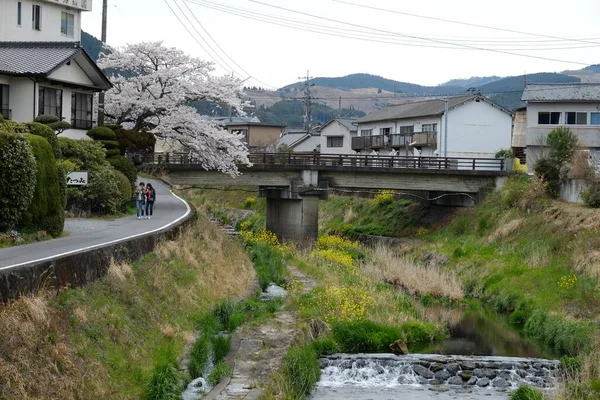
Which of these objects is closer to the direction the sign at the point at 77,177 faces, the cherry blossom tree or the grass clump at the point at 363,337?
the grass clump

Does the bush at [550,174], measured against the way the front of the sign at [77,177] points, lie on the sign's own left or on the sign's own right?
on the sign's own left

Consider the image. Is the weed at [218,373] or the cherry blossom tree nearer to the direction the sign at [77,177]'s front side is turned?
the weed

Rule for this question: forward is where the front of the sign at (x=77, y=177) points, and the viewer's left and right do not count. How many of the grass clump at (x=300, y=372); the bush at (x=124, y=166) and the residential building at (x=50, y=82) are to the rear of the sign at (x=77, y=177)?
2

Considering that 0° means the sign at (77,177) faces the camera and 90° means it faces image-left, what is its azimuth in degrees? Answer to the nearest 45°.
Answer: approximately 0°

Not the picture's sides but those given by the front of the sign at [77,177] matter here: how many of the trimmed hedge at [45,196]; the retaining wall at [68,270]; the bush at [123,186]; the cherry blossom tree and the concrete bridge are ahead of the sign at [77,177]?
2

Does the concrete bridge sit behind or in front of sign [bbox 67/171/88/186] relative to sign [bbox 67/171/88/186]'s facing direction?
behind

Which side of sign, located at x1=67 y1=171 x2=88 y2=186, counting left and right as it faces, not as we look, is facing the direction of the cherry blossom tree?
back

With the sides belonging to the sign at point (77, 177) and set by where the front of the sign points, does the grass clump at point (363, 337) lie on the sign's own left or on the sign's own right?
on the sign's own left

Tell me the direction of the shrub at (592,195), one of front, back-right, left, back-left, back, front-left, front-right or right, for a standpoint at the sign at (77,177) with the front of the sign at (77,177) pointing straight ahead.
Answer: left
